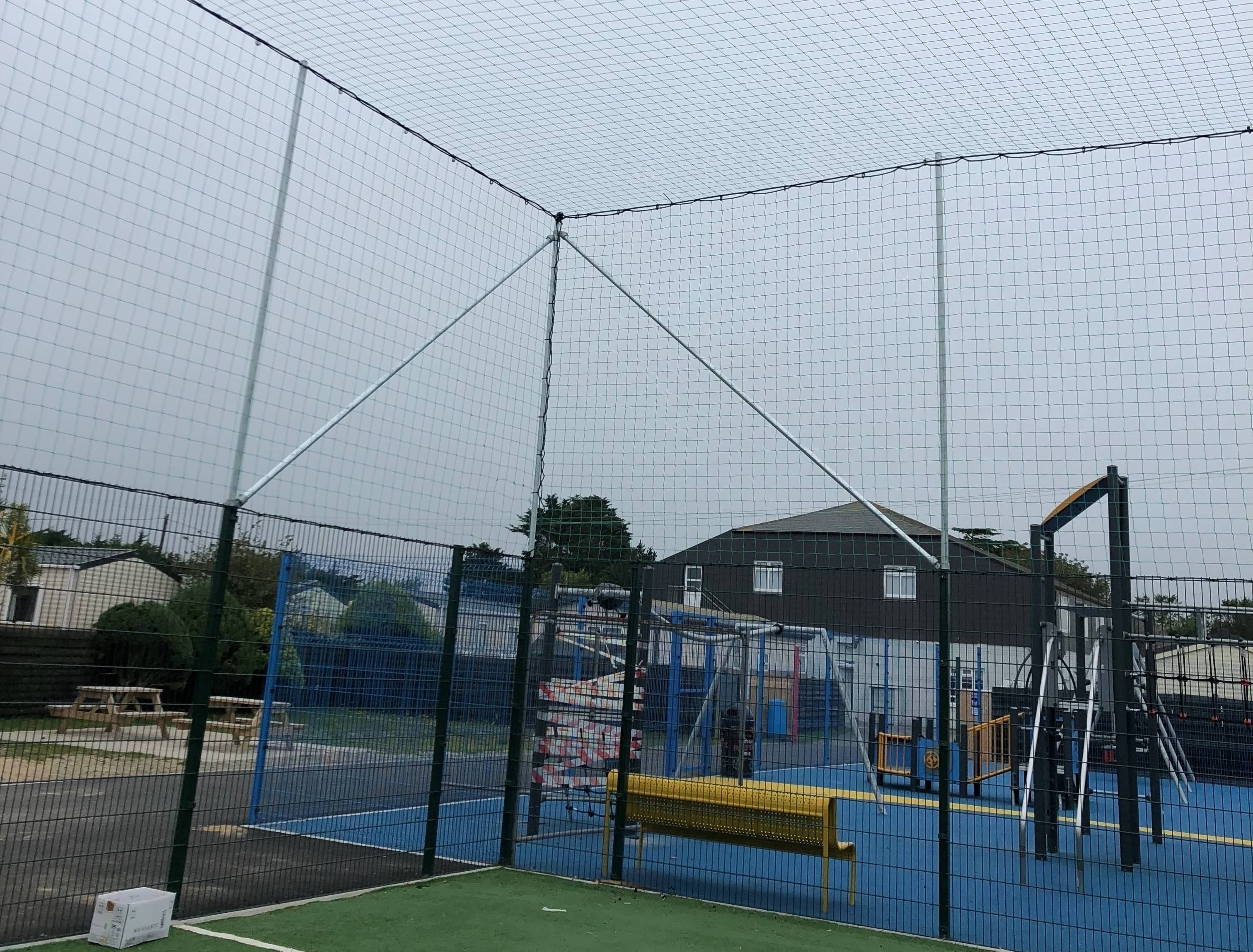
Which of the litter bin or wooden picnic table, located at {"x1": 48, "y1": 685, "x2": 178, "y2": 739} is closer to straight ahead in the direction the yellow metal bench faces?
the litter bin

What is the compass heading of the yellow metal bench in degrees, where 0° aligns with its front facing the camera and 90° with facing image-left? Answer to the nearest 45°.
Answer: approximately 225°
